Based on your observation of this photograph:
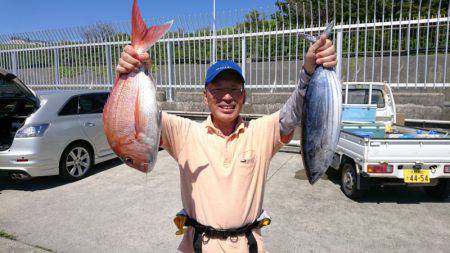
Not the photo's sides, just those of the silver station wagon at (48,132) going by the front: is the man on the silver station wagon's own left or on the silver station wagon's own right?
on the silver station wagon's own right

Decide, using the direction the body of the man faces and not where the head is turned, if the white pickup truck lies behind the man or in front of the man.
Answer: behind

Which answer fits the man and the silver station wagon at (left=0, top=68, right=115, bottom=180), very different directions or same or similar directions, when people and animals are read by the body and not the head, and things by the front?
very different directions

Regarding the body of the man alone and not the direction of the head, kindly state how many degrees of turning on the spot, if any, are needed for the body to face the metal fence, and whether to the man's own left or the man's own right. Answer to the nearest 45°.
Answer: approximately 180°

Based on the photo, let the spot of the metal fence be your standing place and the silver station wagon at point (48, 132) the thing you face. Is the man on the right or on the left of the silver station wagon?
left

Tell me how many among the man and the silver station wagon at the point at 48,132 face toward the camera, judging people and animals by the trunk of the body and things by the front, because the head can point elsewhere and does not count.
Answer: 1

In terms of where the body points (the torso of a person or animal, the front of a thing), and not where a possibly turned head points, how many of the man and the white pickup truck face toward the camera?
1

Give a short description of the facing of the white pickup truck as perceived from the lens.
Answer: facing away from the viewer and to the left of the viewer

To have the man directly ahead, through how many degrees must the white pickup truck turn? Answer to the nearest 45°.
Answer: approximately 135° to its left

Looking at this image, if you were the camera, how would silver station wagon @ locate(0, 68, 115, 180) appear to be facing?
facing away from the viewer and to the right of the viewer
